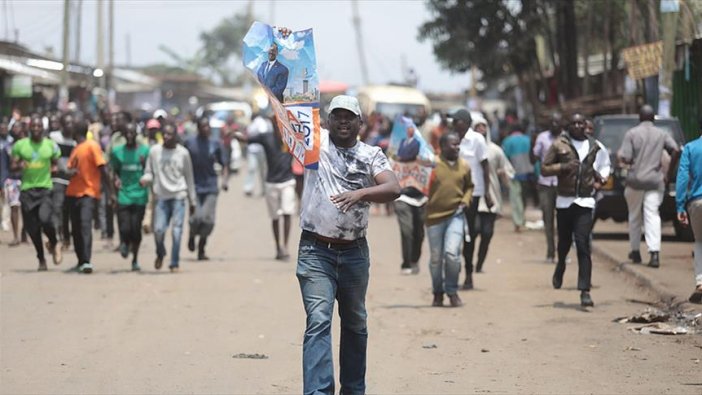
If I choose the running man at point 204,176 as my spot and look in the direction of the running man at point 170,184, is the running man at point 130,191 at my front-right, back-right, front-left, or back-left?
front-right

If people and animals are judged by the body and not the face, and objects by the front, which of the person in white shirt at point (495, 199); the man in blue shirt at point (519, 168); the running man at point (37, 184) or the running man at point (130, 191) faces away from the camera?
the man in blue shirt

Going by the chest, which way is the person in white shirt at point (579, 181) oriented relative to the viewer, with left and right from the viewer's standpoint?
facing the viewer

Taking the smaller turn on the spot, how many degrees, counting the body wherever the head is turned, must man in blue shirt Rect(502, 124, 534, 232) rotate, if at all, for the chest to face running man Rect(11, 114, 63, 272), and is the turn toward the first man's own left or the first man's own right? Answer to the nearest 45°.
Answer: approximately 135° to the first man's own left

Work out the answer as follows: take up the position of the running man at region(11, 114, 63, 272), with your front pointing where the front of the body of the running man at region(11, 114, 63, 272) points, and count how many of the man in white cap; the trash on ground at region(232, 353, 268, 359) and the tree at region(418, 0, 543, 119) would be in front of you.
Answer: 2

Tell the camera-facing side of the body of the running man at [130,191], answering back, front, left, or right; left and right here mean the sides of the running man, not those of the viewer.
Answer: front

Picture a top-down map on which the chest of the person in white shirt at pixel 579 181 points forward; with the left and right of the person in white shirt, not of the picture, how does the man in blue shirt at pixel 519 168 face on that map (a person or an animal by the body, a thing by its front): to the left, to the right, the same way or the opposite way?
the opposite way

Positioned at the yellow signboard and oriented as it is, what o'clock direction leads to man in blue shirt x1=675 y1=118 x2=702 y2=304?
The man in blue shirt is roughly at 12 o'clock from the yellow signboard.

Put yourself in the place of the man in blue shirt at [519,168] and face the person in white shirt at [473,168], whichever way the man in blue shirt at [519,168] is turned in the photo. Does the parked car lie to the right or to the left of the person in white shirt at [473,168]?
left

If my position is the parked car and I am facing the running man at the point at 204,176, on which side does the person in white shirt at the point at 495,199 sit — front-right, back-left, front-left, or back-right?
front-left

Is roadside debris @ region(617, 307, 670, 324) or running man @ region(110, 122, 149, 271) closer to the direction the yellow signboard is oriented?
the roadside debris

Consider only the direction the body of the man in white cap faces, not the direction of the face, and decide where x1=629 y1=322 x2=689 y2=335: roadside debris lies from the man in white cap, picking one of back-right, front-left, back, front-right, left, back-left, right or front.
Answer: back-left

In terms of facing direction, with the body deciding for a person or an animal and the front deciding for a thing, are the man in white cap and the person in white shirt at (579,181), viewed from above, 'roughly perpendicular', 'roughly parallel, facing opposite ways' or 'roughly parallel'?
roughly parallel

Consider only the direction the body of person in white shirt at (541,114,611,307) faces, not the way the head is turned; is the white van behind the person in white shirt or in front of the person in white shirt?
behind

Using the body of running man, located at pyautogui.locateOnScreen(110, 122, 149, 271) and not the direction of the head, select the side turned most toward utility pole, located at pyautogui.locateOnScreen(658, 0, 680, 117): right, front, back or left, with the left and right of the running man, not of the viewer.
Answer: left

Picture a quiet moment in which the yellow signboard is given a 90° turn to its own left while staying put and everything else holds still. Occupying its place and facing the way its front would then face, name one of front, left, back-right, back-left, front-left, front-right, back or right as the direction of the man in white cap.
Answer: right

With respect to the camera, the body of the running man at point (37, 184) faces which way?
toward the camera

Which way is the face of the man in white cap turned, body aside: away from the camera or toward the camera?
toward the camera
